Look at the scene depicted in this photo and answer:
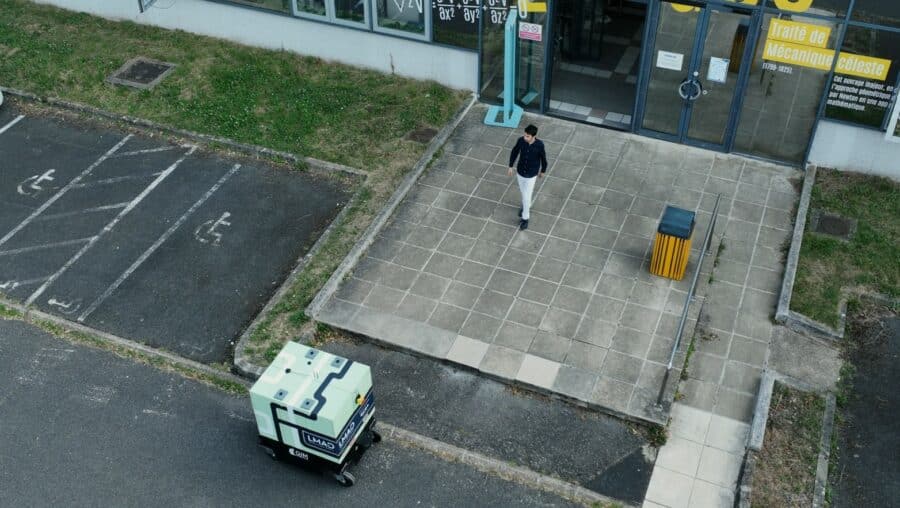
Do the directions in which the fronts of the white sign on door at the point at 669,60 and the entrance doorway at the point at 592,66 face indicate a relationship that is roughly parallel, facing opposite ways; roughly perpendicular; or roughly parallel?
roughly parallel

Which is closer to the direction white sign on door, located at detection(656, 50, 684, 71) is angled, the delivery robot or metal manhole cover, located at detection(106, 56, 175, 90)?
the delivery robot

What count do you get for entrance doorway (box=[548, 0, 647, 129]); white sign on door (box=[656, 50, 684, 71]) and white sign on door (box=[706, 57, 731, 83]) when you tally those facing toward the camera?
3

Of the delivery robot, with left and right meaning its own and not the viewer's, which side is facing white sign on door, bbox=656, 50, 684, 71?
left

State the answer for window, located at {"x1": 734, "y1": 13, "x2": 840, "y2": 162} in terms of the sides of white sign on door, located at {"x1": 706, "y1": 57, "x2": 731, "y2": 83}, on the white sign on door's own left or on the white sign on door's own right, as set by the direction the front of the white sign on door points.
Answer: on the white sign on door's own left

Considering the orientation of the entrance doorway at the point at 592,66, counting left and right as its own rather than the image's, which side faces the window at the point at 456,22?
right

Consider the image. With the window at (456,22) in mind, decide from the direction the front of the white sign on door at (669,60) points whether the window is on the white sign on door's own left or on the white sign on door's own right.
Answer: on the white sign on door's own right

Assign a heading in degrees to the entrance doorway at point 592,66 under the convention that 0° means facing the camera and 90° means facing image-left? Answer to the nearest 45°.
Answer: approximately 0°

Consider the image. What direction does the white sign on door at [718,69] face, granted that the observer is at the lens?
facing the viewer

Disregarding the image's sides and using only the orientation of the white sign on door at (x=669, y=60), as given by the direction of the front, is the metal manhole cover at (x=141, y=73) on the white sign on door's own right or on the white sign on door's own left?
on the white sign on door's own right

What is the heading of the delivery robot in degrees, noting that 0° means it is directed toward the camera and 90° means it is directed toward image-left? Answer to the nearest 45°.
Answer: approximately 315°

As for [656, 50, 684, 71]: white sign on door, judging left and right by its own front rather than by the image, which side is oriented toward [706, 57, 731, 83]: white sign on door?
left

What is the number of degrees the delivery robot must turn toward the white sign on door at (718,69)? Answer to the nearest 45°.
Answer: approximately 90° to its left

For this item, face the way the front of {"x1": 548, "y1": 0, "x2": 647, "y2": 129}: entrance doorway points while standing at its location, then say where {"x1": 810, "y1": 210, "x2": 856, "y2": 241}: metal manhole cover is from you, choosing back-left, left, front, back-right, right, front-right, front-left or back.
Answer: front-left

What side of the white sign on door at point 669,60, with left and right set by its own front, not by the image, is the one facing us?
front

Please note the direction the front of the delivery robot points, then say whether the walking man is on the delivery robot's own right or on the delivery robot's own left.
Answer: on the delivery robot's own left

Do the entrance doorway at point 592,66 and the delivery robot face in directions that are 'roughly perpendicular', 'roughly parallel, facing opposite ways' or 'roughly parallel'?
roughly perpendicular
